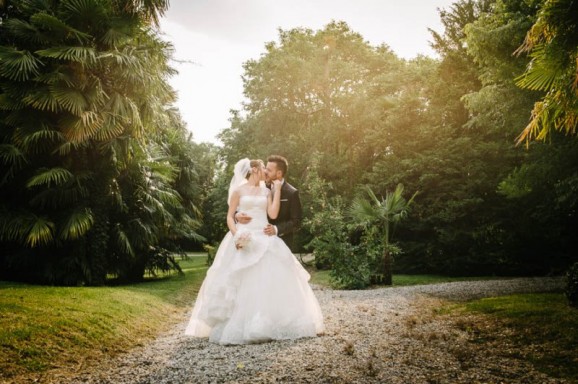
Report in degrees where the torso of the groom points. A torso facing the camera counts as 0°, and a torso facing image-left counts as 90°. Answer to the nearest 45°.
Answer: approximately 45°

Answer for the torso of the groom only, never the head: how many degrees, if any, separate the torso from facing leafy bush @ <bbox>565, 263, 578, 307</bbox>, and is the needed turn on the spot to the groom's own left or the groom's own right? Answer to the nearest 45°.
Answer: approximately 135° to the groom's own left

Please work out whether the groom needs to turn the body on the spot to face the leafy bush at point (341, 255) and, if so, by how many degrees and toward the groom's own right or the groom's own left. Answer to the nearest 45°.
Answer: approximately 135° to the groom's own right

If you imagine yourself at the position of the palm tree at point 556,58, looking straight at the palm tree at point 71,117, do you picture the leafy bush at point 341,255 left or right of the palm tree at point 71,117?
right
